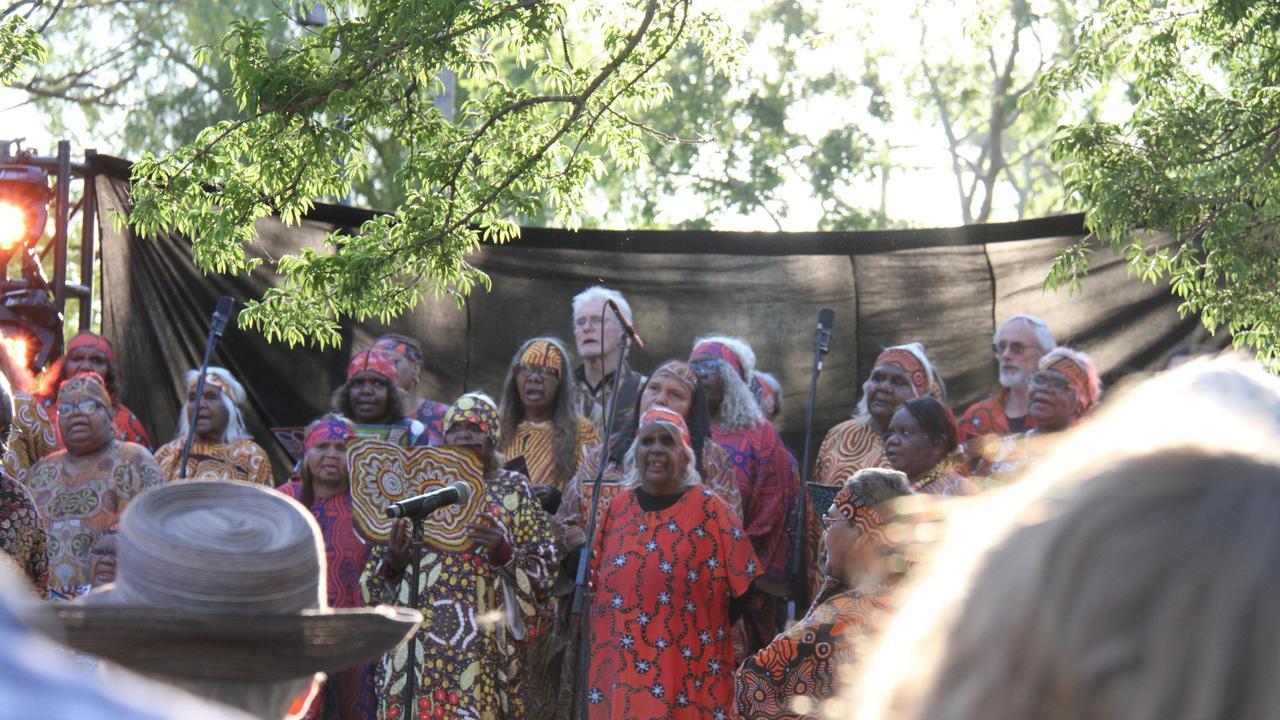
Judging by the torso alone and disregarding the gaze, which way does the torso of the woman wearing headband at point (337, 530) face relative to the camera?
toward the camera

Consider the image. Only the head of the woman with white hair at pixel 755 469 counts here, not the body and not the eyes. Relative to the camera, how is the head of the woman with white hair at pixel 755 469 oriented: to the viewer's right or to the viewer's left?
to the viewer's left

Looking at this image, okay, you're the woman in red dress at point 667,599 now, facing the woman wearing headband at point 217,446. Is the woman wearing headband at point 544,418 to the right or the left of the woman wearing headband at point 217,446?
right

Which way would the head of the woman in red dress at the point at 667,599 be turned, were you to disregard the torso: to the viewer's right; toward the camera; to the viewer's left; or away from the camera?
toward the camera

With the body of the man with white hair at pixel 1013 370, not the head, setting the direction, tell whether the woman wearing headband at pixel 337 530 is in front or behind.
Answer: in front

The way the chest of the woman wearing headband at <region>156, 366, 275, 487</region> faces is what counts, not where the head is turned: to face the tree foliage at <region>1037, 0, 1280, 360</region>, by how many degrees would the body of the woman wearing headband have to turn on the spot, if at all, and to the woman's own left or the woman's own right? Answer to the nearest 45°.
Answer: approximately 90° to the woman's own left

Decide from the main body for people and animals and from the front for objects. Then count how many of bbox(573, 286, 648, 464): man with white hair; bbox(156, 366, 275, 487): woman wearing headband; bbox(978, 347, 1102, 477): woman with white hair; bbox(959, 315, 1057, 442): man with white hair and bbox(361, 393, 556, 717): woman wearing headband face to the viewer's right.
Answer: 0

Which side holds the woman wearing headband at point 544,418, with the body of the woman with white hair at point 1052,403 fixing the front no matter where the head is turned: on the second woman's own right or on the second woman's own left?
on the second woman's own right

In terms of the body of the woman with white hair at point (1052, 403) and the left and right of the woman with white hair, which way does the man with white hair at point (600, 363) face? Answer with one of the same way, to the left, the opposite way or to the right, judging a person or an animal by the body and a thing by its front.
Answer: the same way

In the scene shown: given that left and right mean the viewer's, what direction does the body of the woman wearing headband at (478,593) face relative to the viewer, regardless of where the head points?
facing the viewer and to the left of the viewer

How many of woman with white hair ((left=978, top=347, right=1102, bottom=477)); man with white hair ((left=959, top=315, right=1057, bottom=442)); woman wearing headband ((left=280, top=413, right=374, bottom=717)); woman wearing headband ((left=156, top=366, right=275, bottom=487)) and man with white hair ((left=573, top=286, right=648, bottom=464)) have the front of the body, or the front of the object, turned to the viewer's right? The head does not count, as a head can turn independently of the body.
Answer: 0

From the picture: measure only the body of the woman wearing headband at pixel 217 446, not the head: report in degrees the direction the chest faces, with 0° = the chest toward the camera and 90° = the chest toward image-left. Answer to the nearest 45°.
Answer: approximately 45°

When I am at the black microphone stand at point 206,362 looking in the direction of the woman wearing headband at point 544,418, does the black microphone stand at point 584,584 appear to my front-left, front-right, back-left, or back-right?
front-right

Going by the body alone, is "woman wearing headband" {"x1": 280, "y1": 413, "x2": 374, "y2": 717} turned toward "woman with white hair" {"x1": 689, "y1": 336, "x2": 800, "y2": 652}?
no

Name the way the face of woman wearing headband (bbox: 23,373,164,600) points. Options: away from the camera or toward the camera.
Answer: toward the camera

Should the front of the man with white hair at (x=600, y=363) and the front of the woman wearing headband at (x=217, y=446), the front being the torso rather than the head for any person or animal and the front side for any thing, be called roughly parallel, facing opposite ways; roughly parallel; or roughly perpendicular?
roughly parallel
